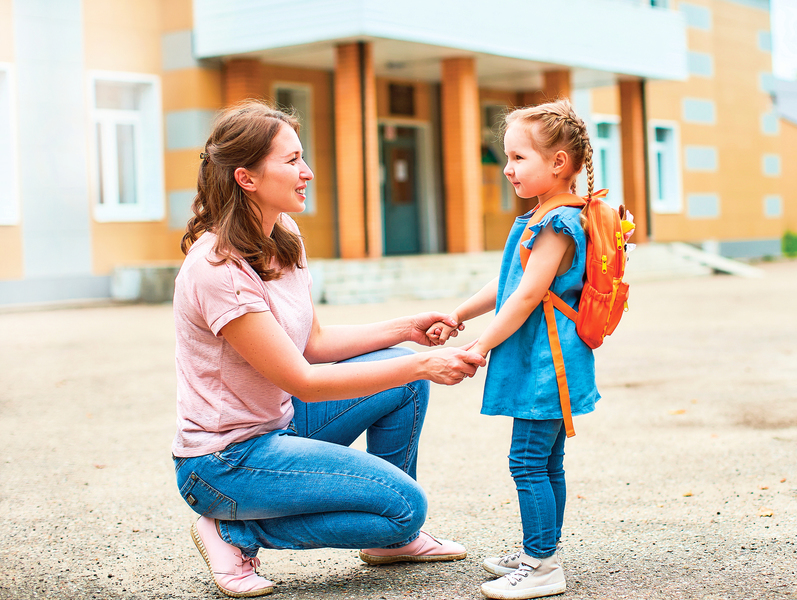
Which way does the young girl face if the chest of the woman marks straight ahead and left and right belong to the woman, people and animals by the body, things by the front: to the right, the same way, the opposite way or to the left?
the opposite way

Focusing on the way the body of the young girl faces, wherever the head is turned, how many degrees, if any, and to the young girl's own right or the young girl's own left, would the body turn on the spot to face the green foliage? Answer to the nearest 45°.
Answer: approximately 90° to the young girl's own right

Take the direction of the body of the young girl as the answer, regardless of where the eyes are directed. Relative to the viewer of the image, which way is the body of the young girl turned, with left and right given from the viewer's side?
facing to the left of the viewer

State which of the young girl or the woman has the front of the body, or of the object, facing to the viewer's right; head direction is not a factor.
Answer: the woman

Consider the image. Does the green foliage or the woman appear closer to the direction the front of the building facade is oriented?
the woman

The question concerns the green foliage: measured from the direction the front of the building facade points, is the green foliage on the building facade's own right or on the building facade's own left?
on the building facade's own left

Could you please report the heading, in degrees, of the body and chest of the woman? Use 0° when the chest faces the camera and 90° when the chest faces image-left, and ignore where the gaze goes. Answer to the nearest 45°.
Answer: approximately 270°
